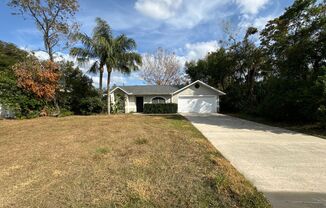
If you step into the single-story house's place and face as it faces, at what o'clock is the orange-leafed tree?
The orange-leafed tree is roughly at 2 o'clock from the single-story house.

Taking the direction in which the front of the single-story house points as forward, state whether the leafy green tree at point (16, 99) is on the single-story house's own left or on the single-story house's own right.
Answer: on the single-story house's own right

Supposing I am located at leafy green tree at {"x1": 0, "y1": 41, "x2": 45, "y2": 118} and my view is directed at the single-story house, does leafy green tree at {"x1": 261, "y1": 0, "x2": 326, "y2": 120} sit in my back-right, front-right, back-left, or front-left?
front-right

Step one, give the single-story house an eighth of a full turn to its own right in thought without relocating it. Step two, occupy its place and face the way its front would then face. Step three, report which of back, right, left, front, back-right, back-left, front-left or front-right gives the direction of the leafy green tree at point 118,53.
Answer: front

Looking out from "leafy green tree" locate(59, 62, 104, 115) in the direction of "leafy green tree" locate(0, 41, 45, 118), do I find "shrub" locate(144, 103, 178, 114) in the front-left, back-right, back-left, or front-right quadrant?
back-left

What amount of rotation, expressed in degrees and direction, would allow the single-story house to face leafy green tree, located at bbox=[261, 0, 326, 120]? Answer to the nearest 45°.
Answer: approximately 45° to its left

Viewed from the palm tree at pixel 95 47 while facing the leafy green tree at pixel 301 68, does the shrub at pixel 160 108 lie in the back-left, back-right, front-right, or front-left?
front-left

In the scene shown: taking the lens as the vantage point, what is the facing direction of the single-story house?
facing the viewer
